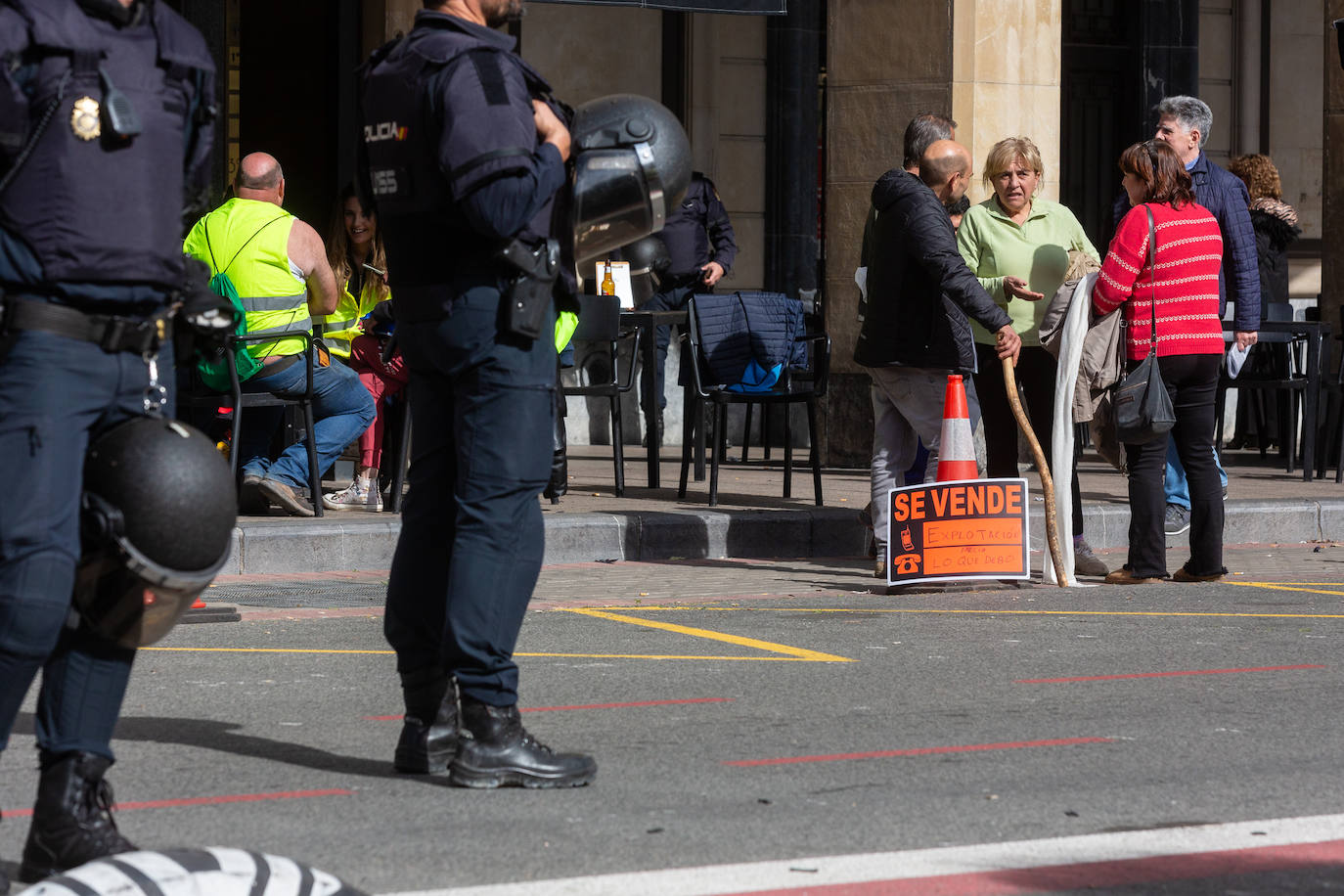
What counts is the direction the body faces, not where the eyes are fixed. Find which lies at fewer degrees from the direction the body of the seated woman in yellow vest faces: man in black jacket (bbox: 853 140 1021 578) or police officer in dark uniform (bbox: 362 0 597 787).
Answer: the police officer in dark uniform

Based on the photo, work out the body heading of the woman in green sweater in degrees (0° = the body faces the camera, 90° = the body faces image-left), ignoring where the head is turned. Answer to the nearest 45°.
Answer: approximately 0°

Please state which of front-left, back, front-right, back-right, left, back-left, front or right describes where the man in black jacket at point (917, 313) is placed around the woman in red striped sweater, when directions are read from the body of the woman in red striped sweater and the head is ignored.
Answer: front-left

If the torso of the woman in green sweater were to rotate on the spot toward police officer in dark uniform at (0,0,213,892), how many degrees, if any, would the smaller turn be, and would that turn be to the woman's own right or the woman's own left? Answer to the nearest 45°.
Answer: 0° — they already face them

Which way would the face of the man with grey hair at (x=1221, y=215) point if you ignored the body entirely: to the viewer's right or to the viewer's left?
to the viewer's left

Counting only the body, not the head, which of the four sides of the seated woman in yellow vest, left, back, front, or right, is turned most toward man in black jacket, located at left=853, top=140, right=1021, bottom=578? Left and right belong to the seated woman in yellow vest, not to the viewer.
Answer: left

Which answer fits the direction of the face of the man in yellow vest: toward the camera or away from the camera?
away from the camera

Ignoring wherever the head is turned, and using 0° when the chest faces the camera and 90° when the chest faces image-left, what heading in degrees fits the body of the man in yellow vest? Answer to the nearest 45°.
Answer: approximately 225°

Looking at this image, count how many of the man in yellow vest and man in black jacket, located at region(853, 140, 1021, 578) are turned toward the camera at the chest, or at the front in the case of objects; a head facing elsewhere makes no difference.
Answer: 0

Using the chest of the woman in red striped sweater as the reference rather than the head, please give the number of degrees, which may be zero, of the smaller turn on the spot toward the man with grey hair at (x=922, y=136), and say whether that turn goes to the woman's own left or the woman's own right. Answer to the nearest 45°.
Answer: approximately 45° to the woman's own left

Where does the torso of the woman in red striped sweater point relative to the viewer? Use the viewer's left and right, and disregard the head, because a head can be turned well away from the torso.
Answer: facing away from the viewer and to the left of the viewer
